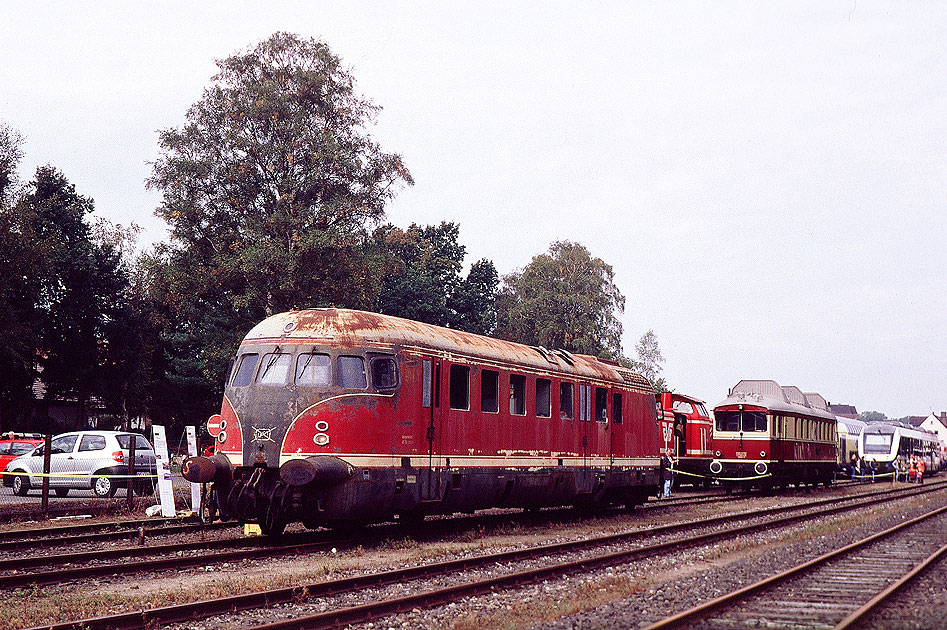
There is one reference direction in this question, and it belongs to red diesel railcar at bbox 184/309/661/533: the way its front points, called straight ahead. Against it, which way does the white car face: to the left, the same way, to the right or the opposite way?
to the right

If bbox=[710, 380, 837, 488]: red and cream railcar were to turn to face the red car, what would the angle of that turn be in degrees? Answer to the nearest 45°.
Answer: approximately 45° to its right

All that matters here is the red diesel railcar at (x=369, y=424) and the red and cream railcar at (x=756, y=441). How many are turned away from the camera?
0

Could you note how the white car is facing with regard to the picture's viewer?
facing away from the viewer and to the left of the viewer

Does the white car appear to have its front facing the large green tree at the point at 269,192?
no

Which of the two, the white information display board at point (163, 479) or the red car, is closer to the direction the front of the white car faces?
the red car

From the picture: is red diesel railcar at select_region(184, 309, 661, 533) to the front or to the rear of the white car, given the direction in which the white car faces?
to the rear

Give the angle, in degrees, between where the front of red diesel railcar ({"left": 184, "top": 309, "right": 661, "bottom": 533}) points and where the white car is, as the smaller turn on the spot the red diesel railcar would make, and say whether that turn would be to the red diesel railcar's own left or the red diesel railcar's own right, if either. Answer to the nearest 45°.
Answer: approximately 90° to the red diesel railcar's own right

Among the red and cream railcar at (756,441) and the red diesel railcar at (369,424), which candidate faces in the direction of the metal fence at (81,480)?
the red and cream railcar

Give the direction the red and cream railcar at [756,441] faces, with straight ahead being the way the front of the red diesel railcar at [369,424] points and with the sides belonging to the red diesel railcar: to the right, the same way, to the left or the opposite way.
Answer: the same way

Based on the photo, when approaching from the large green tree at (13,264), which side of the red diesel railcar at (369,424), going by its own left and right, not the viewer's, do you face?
right

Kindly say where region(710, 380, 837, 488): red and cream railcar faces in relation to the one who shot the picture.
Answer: facing the viewer and to the left of the viewer

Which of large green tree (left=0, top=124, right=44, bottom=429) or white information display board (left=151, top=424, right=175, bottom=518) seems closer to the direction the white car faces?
the large green tree

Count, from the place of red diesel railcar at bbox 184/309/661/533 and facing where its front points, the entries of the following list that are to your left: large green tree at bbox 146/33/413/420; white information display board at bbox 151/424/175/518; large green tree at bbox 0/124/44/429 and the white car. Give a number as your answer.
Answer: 0

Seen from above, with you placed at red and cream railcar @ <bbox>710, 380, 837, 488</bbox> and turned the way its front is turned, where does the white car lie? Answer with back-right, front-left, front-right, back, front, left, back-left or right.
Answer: front

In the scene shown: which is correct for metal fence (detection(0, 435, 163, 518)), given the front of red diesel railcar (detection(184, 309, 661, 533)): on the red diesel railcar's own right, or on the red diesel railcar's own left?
on the red diesel railcar's own right

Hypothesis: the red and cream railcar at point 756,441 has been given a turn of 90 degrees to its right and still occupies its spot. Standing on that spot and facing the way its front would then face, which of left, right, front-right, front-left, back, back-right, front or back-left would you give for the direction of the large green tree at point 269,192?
front-left
